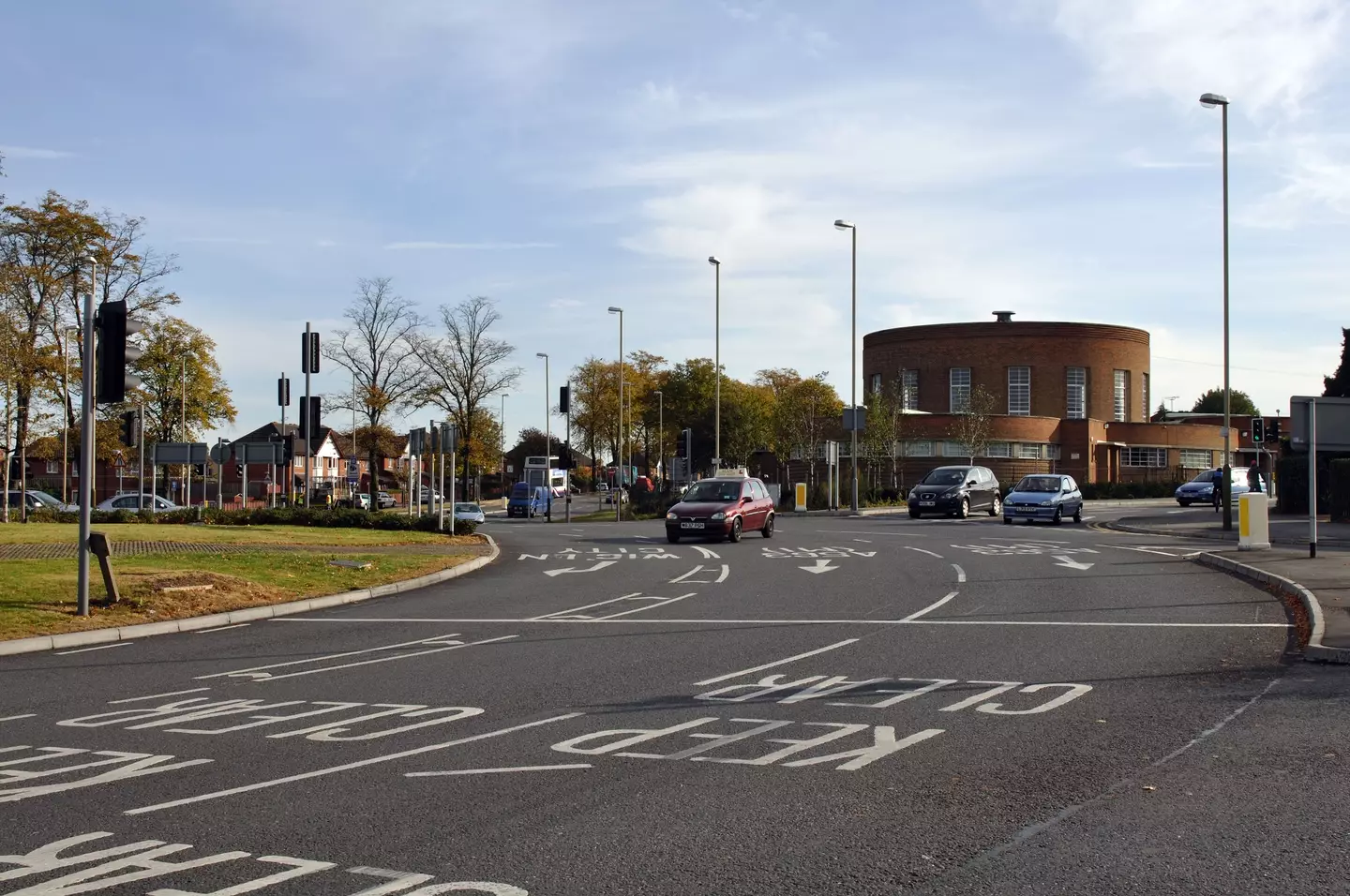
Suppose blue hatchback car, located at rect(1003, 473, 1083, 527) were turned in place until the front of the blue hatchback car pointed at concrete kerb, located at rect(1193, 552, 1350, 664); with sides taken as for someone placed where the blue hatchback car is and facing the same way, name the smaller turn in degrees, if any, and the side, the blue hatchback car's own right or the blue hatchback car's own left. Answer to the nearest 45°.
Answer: approximately 45° to the blue hatchback car's own left

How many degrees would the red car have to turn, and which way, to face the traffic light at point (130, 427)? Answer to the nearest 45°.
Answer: approximately 45° to its right

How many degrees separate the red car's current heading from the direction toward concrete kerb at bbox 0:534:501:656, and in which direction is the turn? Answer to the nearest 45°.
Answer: approximately 45° to its left

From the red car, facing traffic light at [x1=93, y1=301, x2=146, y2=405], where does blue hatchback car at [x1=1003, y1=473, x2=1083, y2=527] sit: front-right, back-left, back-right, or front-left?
back-left

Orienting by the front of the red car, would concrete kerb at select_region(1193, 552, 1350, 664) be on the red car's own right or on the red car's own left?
on the red car's own left

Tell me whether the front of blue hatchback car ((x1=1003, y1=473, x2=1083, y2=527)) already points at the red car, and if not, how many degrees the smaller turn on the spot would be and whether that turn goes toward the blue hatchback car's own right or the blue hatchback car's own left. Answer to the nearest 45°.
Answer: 0° — it already faces it
